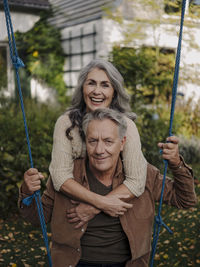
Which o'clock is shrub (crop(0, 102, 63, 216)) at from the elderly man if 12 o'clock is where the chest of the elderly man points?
The shrub is roughly at 5 o'clock from the elderly man.

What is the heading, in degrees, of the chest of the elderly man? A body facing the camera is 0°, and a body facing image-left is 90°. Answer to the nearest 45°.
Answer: approximately 0°

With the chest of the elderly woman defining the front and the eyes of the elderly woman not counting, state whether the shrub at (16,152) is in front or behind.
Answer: behind

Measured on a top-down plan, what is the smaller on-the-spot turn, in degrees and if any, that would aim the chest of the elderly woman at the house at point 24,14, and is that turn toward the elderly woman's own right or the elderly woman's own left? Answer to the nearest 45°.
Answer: approximately 180°

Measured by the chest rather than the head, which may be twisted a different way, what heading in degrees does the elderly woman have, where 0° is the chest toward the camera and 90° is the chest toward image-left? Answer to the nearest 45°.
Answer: approximately 0°

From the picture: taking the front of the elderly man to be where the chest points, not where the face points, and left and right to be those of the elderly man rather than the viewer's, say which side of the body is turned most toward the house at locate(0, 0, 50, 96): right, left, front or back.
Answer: back

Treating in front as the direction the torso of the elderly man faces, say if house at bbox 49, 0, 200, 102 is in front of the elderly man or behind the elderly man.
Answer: behind
